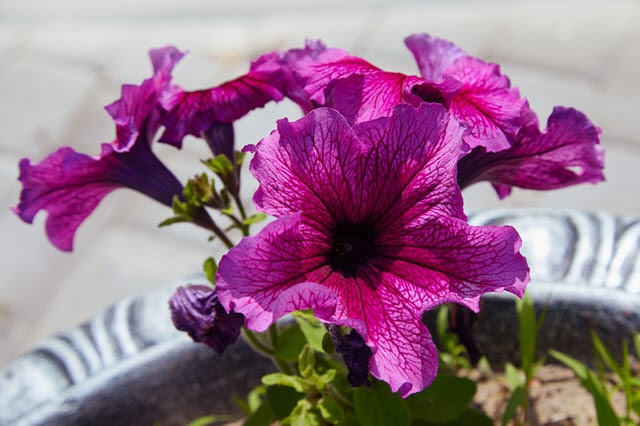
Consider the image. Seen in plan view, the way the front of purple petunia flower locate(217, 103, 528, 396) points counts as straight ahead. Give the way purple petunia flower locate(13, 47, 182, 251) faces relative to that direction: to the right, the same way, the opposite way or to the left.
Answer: to the right

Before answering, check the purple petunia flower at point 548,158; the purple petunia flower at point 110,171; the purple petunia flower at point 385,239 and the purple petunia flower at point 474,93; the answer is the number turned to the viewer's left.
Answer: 1

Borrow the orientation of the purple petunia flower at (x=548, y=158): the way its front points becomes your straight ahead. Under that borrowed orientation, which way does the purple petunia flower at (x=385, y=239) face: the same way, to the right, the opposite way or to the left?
to the right

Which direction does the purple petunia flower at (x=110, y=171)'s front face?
to the viewer's left

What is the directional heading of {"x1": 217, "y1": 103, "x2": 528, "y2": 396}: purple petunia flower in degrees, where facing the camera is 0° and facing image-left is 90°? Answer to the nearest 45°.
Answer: approximately 0°

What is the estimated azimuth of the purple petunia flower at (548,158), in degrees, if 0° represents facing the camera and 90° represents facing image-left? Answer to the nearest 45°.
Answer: approximately 270°

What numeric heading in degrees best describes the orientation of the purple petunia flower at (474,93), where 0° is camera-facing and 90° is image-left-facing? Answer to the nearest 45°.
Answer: approximately 315°
